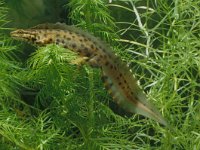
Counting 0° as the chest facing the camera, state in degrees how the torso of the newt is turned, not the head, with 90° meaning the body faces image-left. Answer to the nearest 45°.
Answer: approximately 90°
